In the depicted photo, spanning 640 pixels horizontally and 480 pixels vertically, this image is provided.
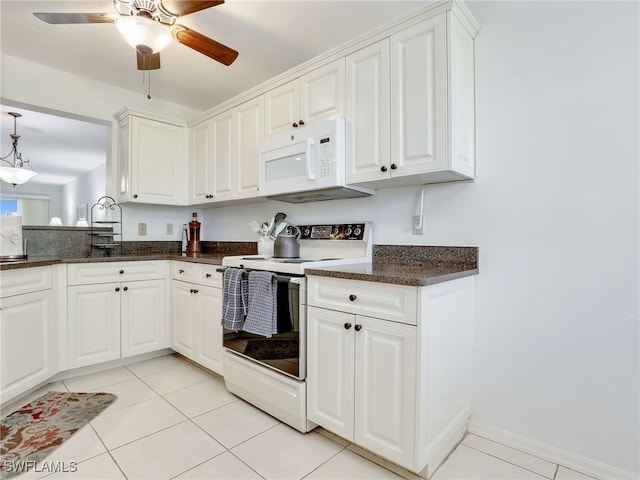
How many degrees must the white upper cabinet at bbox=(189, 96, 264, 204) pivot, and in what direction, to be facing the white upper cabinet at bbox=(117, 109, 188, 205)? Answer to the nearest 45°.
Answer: approximately 90° to its right

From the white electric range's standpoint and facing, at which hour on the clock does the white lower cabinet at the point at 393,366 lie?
The white lower cabinet is roughly at 9 o'clock from the white electric range.

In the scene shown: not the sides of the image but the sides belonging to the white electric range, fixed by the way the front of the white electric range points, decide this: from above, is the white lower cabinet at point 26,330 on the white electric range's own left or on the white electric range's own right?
on the white electric range's own right

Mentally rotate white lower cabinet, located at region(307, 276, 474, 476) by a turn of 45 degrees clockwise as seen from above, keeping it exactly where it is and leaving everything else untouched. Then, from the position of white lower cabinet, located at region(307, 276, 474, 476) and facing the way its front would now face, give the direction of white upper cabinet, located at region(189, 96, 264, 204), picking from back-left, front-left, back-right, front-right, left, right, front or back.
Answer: front-right
